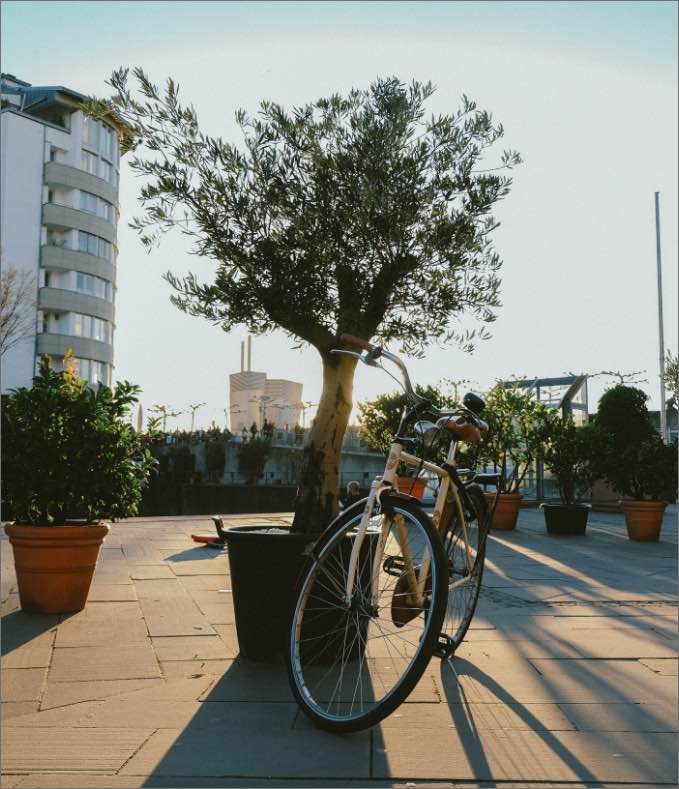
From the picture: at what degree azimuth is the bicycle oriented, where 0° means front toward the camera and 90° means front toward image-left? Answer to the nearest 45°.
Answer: approximately 45°

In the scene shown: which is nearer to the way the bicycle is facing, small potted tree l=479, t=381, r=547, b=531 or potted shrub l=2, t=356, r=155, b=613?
the potted shrub

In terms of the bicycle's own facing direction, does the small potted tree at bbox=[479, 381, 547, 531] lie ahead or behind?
behind

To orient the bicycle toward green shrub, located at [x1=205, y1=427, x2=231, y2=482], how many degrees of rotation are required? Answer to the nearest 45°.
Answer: approximately 135° to its right

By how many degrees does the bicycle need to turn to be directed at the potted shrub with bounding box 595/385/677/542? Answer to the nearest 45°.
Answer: approximately 180°

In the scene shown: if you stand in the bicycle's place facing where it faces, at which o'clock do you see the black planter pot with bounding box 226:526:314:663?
The black planter pot is roughly at 3 o'clock from the bicycle.

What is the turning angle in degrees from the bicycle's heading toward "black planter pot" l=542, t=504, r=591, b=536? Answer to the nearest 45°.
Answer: approximately 135° to its right

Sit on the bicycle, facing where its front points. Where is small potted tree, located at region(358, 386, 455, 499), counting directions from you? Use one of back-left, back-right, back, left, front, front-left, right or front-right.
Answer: back-right

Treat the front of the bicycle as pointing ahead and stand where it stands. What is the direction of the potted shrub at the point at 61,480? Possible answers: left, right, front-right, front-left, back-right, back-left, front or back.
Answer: right

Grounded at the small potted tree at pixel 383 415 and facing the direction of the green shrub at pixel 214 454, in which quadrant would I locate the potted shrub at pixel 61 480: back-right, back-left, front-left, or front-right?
back-left
